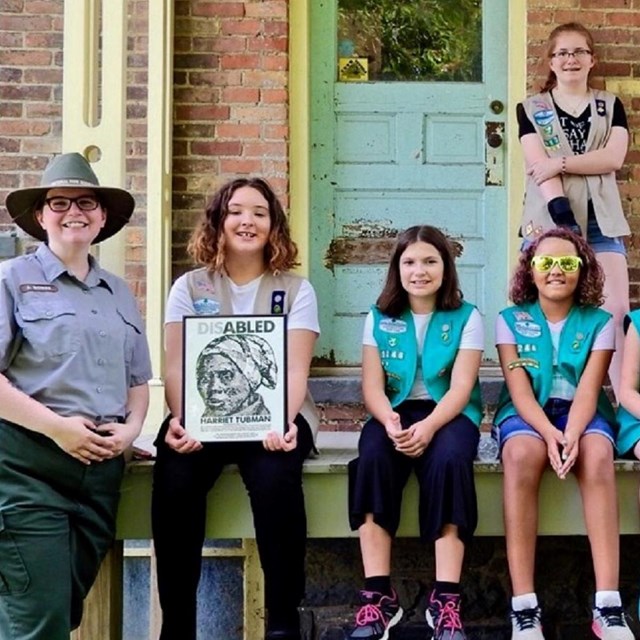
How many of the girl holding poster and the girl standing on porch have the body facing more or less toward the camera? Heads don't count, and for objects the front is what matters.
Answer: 2

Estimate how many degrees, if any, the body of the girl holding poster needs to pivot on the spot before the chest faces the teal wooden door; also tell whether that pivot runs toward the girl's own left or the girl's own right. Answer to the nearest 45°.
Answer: approximately 180°

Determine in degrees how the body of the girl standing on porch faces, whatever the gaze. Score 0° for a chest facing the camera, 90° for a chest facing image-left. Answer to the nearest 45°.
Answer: approximately 0°

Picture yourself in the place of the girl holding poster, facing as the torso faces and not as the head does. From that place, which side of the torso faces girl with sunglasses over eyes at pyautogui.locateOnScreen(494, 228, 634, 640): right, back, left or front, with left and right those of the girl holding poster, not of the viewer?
left

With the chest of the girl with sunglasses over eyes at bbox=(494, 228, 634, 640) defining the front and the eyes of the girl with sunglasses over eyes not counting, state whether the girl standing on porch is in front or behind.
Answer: behind
